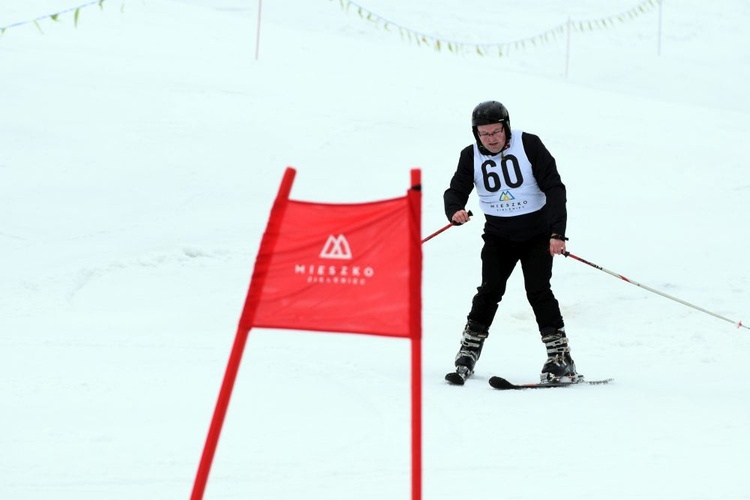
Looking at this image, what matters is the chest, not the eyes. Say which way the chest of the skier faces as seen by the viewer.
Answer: toward the camera

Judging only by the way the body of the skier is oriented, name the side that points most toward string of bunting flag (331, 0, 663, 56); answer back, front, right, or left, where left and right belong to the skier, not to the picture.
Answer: back

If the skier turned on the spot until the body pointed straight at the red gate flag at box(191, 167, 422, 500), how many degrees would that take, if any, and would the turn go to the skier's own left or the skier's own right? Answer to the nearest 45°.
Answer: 0° — they already face it

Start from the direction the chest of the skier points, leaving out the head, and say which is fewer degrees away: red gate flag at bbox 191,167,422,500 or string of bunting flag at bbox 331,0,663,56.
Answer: the red gate flag

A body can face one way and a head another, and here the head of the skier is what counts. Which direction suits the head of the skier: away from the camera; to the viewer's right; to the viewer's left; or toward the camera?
toward the camera
